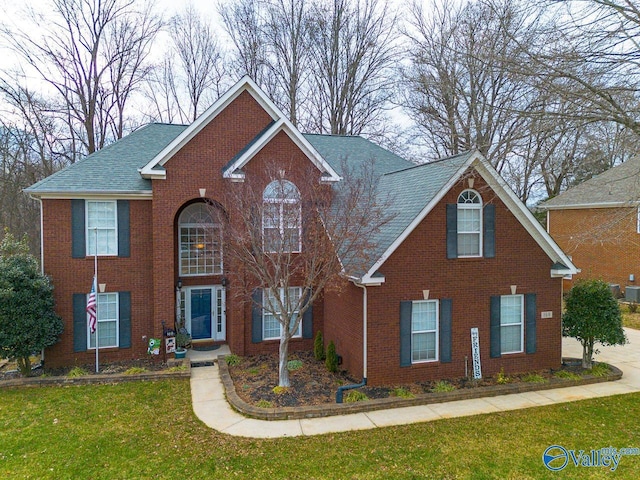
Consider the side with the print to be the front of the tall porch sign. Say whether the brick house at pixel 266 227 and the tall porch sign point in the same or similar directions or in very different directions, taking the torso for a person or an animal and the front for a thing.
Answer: same or similar directions

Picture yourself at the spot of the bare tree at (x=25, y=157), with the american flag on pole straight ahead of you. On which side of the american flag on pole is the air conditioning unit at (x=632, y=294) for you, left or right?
left

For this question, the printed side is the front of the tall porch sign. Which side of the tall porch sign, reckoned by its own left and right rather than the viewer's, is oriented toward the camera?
front

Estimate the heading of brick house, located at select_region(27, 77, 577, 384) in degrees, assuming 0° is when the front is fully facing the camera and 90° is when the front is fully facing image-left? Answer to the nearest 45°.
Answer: approximately 0°

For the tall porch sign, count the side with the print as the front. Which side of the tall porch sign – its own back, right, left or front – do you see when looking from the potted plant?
right

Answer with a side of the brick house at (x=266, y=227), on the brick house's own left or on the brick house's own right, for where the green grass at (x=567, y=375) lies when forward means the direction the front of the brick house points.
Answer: on the brick house's own left

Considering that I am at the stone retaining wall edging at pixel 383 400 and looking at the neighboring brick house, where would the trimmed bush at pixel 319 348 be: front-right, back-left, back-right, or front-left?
front-left

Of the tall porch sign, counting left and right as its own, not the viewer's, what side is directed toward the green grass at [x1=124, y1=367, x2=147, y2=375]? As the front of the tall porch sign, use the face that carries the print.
right

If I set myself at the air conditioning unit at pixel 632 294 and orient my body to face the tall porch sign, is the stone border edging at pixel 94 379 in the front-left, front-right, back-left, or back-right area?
front-right
